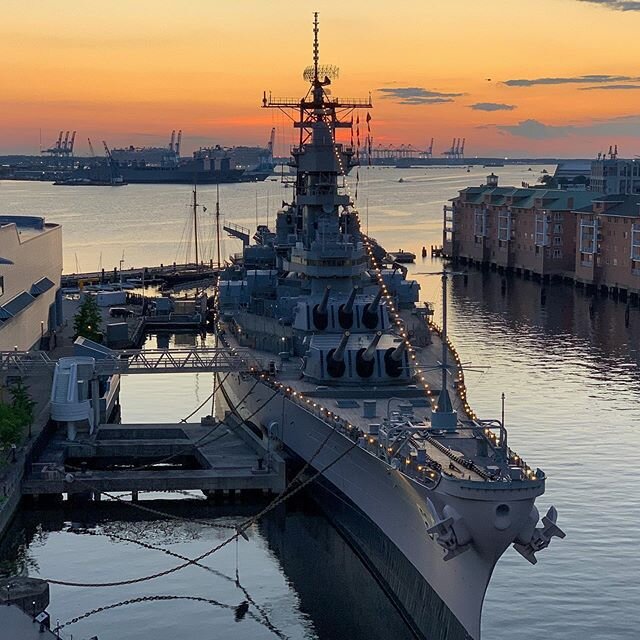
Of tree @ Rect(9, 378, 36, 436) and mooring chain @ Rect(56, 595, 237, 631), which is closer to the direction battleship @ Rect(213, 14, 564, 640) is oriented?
the mooring chain

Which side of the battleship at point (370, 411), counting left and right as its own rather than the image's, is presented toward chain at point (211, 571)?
right

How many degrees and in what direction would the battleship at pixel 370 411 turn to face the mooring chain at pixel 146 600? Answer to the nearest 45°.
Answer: approximately 90° to its right

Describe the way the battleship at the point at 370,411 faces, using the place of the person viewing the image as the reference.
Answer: facing the viewer and to the right of the viewer

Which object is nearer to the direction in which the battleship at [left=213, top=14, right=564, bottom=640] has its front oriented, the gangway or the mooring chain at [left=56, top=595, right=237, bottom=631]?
the mooring chain

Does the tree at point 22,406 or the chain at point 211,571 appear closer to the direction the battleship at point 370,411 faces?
the chain

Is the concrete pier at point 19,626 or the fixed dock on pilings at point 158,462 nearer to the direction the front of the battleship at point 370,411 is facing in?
the concrete pier

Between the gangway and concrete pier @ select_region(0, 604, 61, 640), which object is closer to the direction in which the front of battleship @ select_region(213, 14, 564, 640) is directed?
the concrete pier
